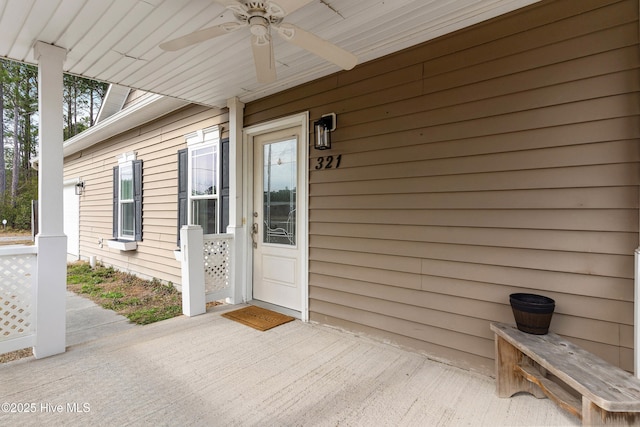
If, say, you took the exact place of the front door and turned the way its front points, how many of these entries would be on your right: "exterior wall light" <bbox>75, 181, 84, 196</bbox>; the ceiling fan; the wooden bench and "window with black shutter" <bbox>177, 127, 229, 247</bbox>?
2

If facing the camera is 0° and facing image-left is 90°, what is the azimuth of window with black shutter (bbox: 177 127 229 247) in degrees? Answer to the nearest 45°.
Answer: approximately 45°

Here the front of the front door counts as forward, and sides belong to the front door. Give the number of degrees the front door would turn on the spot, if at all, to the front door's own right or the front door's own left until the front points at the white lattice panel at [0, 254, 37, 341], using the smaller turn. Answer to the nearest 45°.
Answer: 0° — it already faces it

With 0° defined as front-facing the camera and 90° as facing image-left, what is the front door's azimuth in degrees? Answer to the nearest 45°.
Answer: approximately 45°

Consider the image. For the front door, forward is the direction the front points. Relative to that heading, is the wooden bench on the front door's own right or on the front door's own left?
on the front door's own left

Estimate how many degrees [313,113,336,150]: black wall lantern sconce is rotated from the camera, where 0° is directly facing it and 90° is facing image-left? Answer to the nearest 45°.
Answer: approximately 45°

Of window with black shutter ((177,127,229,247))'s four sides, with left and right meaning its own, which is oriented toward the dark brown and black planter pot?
left

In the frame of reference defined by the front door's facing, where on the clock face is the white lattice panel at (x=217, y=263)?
The white lattice panel is roughly at 2 o'clock from the front door.

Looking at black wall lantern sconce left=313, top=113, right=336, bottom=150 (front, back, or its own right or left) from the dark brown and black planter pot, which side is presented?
left

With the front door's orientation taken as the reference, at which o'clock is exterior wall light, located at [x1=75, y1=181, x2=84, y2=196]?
The exterior wall light is roughly at 3 o'clock from the front door.

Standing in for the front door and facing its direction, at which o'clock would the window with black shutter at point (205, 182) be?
The window with black shutter is roughly at 3 o'clock from the front door.
